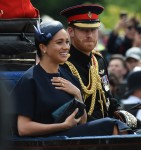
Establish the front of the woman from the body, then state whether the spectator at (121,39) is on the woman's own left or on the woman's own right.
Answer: on the woman's own left

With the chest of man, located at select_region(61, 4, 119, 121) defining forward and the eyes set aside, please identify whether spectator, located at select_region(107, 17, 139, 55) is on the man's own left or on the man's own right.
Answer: on the man's own left

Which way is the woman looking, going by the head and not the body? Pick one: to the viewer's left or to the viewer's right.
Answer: to the viewer's right

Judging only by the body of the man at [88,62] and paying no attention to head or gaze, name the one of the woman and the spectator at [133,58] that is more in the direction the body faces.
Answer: the woman

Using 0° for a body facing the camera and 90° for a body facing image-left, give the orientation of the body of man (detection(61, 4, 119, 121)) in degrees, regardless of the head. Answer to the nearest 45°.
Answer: approximately 315°

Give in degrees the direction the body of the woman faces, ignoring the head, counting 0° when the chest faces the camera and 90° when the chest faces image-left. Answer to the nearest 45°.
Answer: approximately 315°

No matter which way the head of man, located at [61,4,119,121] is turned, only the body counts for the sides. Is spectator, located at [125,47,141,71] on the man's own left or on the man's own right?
on the man's own left
